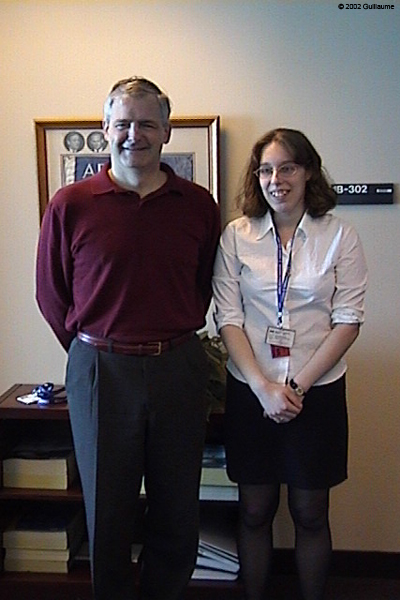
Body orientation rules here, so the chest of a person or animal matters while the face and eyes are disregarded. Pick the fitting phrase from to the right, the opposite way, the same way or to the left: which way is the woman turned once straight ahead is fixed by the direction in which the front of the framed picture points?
the same way

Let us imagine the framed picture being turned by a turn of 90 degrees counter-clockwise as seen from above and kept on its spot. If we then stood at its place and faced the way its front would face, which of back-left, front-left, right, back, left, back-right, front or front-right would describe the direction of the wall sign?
front

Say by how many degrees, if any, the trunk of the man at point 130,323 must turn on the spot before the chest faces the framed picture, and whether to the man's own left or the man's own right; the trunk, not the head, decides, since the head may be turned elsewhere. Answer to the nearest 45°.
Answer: approximately 180°

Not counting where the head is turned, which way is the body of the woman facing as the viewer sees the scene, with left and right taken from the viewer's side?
facing the viewer

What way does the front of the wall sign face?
toward the camera

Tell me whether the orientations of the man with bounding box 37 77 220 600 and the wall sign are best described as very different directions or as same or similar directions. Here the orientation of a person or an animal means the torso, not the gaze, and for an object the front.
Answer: same or similar directions

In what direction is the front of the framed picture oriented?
toward the camera

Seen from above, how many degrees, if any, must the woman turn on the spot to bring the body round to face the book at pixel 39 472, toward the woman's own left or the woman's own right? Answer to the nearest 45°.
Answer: approximately 90° to the woman's own right

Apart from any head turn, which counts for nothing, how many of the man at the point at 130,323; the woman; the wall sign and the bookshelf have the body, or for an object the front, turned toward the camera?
4

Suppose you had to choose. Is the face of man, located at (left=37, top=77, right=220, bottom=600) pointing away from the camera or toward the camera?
toward the camera
